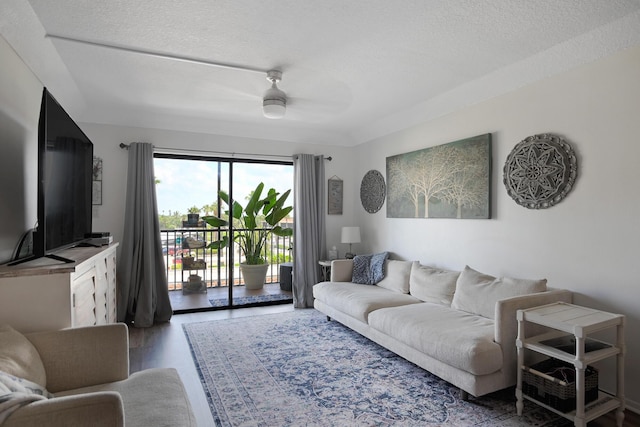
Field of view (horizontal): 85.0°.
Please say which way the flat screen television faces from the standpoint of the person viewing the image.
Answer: facing to the right of the viewer

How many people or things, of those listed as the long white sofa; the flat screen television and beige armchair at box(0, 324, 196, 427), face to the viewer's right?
2

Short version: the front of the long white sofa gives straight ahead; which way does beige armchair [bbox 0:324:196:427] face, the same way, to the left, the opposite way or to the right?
the opposite way

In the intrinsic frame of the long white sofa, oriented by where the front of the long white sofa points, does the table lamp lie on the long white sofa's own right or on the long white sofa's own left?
on the long white sofa's own right

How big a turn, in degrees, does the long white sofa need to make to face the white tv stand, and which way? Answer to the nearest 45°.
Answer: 0° — it already faces it

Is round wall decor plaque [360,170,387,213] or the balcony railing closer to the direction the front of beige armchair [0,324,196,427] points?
the round wall decor plaque

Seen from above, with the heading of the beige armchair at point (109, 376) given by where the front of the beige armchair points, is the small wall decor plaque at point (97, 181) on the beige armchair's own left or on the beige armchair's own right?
on the beige armchair's own left

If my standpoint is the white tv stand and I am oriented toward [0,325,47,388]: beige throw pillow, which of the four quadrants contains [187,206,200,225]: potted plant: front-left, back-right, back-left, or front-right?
back-left

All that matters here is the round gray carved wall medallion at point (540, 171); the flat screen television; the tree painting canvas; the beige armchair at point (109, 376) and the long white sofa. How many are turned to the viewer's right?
2

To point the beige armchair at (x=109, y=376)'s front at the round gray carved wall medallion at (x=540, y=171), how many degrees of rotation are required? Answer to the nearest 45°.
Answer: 0° — it already faces it

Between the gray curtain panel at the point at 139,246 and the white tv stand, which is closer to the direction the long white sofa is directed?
the white tv stand

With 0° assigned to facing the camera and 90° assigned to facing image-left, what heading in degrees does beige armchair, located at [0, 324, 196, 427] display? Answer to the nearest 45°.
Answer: approximately 270°

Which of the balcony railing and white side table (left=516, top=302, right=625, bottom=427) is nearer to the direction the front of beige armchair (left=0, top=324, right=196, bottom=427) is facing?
the white side table

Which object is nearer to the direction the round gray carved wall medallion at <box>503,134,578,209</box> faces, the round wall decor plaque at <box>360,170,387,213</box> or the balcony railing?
the balcony railing

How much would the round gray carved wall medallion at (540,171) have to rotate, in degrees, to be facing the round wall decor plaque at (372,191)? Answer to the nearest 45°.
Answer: approximately 90° to its right

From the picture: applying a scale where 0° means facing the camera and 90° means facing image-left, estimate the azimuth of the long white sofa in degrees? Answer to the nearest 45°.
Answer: approximately 45°
